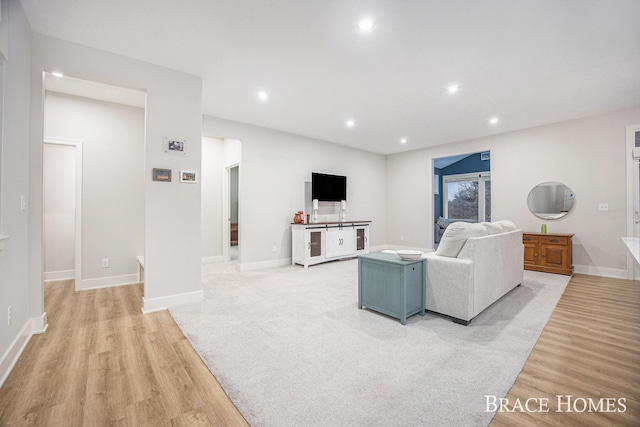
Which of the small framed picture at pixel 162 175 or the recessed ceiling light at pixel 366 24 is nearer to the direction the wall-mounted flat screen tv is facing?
the recessed ceiling light

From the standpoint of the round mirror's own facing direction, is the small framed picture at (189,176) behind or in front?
in front

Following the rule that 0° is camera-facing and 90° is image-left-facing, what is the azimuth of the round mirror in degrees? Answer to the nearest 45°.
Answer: approximately 0°

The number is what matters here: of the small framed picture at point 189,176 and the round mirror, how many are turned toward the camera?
2

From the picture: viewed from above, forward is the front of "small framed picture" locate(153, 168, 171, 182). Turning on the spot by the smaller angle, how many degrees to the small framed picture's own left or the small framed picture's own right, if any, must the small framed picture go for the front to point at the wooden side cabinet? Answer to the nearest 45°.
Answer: approximately 90° to the small framed picture's own left

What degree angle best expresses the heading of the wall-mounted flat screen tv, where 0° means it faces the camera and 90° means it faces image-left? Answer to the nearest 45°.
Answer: approximately 315°

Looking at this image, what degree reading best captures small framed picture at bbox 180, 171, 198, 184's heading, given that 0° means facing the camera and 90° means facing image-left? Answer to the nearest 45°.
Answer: approximately 0°

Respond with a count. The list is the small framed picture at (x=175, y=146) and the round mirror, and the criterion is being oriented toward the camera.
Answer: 2

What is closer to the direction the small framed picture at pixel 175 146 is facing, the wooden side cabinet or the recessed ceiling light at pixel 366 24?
the recessed ceiling light
